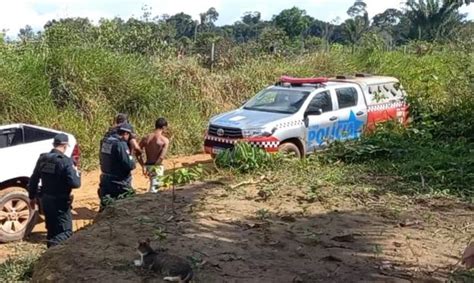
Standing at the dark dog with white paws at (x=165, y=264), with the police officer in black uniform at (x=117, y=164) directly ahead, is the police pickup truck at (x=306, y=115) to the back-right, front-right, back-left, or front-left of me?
front-right

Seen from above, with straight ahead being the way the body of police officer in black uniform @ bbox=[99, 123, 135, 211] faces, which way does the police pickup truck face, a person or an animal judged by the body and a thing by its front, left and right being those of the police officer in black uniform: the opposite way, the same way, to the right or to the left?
the opposite way

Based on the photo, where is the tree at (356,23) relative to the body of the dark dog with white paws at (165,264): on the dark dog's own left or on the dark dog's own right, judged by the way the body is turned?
on the dark dog's own right

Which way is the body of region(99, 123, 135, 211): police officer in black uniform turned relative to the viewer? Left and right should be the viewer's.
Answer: facing away from the viewer and to the right of the viewer

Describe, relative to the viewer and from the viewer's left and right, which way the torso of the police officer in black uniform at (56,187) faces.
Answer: facing away from the viewer and to the right of the viewer

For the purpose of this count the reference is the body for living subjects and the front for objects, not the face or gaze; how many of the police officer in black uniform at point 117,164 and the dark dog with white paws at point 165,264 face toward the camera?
0

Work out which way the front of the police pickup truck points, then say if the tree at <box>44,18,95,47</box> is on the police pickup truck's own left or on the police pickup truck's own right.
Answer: on the police pickup truck's own right

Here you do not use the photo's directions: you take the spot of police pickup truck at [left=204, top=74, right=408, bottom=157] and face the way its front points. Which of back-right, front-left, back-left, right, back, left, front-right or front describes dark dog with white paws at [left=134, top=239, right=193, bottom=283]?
front-left

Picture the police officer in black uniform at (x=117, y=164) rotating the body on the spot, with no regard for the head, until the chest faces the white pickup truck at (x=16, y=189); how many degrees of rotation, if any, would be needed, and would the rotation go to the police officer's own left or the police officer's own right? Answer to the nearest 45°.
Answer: approximately 135° to the police officer's own left

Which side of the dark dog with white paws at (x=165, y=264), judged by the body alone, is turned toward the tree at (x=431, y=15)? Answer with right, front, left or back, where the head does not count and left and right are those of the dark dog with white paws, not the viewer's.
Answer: right

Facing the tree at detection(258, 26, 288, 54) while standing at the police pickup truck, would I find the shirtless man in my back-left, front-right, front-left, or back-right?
back-left

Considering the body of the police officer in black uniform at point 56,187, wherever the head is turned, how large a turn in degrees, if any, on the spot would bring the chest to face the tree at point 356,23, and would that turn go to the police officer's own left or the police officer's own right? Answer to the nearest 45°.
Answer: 0° — they already face it

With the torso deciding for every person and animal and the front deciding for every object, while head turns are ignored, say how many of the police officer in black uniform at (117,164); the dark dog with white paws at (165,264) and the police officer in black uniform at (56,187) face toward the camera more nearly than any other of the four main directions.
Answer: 0

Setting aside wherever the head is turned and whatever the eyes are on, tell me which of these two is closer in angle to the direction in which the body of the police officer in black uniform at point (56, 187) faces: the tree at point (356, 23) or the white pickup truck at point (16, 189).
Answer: the tree

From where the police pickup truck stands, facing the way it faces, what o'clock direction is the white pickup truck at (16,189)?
The white pickup truck is roughly at 12 o'clock from the police pickup truck.

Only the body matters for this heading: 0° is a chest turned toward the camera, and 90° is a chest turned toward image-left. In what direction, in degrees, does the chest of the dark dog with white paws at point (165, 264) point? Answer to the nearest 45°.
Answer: approximately 135°

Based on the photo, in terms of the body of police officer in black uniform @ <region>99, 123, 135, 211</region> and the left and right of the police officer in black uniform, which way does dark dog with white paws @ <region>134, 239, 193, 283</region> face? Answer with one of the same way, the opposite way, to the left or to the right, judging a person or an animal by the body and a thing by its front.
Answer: to the left

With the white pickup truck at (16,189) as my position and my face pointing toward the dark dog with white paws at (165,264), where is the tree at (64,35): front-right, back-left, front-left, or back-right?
back-left

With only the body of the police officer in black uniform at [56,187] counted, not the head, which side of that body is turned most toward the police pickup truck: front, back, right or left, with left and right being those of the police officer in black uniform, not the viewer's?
front
